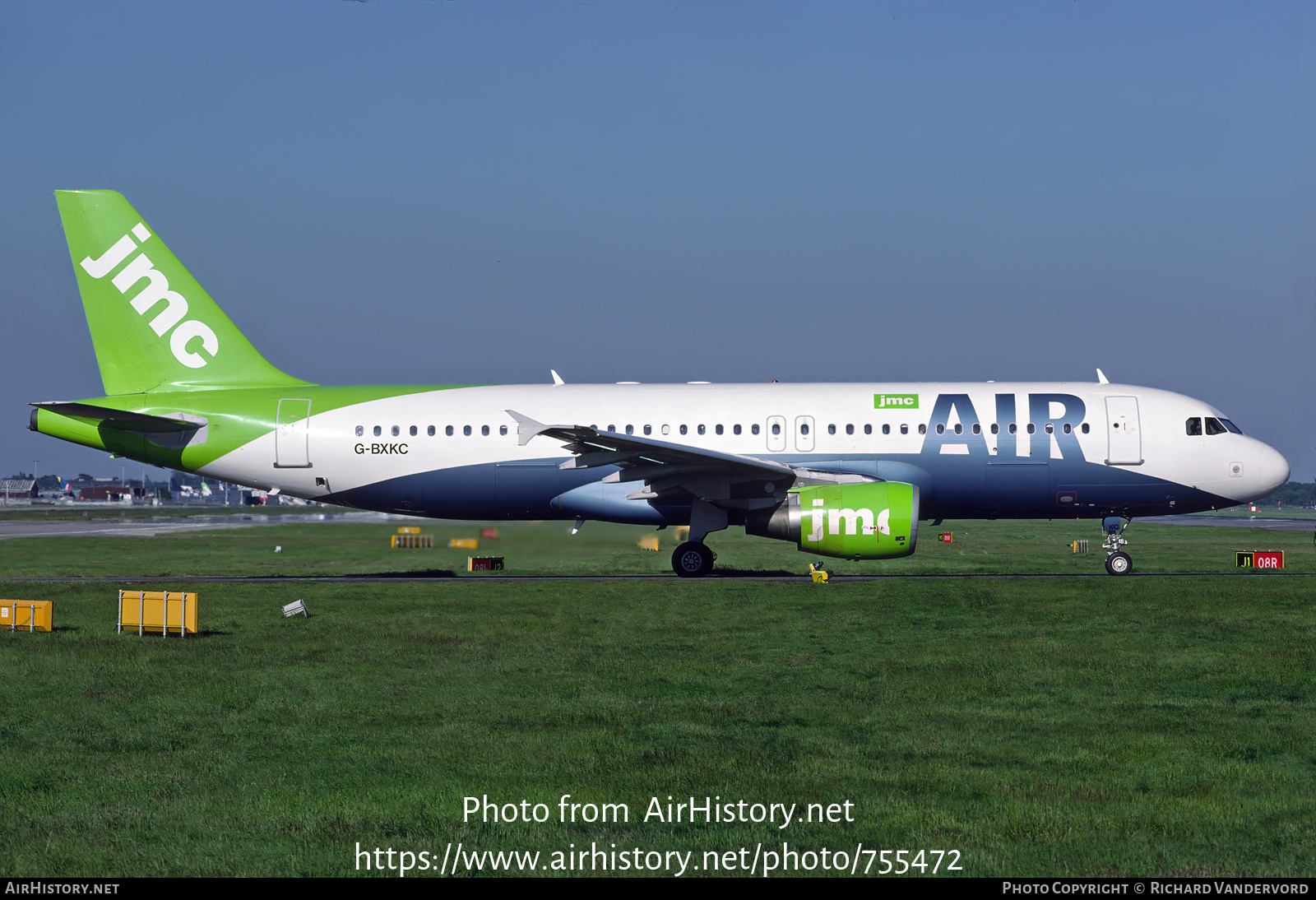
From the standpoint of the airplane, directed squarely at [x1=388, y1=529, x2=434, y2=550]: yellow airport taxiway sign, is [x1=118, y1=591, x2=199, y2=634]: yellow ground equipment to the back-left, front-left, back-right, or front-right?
back-left

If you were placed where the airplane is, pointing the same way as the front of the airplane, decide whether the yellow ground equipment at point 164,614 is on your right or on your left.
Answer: on your right

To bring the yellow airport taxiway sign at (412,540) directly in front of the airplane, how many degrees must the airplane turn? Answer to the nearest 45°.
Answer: approximately 135° to its left

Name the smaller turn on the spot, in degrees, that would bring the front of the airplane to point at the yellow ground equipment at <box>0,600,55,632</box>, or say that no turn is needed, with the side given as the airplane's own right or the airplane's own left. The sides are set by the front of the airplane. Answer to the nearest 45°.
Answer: approximately 135° to the airplane's own right

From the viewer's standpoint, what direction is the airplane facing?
to the viewer's right
